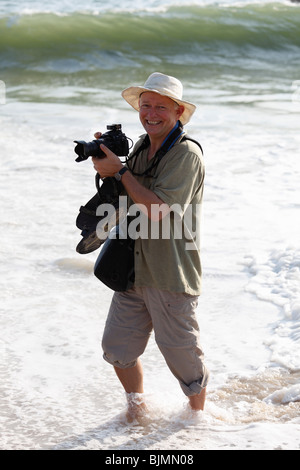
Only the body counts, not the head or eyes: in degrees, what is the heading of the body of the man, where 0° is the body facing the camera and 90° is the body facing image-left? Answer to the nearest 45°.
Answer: approximately 45°
